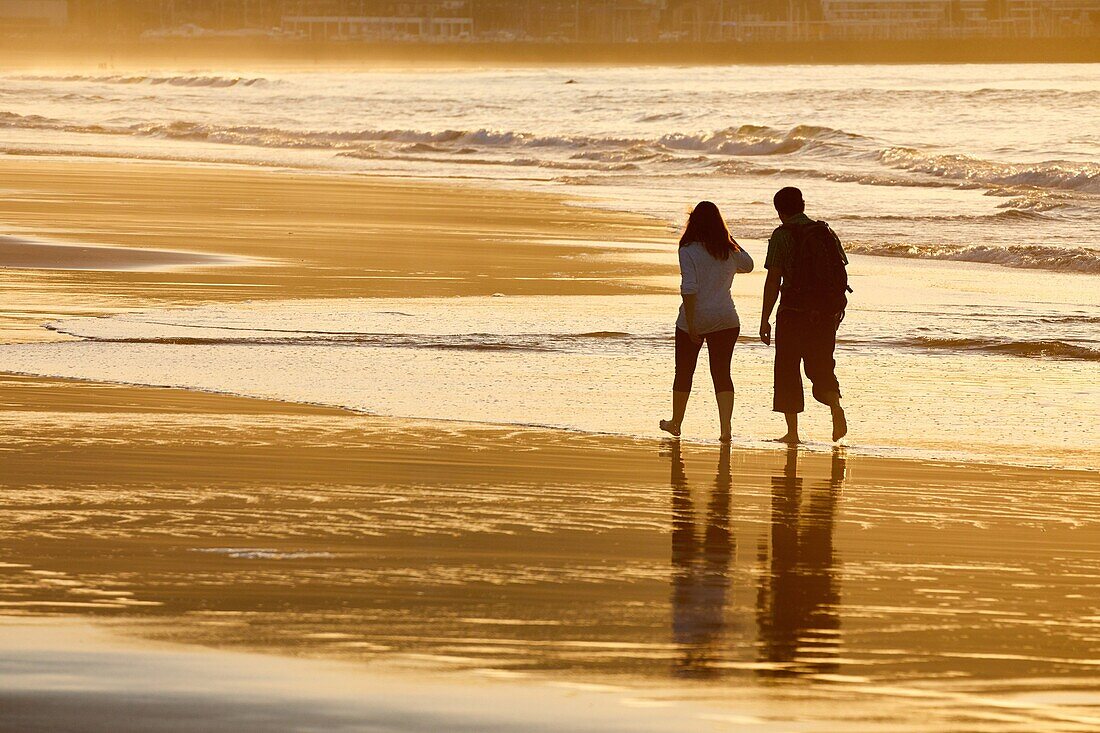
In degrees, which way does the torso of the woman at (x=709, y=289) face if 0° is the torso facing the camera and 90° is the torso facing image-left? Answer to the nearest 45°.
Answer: approximately 180°

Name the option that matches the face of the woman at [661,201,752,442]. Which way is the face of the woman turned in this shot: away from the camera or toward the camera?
away from the camera

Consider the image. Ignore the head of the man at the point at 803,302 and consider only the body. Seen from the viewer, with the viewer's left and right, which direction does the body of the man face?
facing away from the viewer and to the left of the viewer
